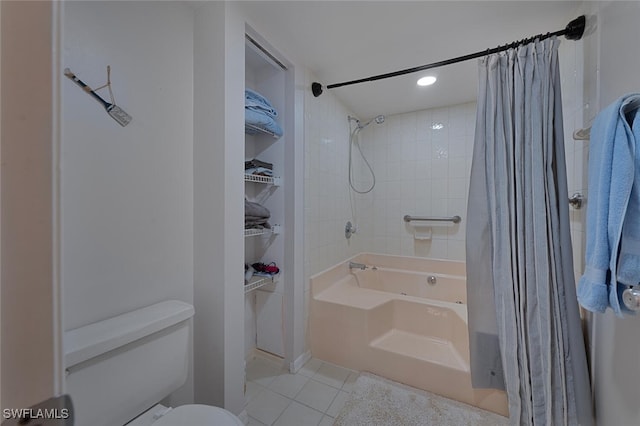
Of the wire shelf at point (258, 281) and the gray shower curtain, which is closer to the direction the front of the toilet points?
the gray shower curtain

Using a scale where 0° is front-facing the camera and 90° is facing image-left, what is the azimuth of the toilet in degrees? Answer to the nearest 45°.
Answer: approximately 315°

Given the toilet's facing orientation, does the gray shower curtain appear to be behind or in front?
in front

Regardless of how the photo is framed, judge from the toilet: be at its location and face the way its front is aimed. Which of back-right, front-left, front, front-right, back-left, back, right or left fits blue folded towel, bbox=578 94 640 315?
front

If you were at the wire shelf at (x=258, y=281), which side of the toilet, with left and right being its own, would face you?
left

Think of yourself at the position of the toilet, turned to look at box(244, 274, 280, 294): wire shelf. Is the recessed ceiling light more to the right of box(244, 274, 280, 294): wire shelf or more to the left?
right

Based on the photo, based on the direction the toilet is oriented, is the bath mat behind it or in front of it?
in front

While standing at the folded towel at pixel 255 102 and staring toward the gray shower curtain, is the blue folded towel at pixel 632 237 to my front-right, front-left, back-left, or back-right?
front-right

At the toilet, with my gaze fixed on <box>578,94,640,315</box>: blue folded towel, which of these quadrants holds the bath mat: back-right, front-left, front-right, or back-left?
front-left

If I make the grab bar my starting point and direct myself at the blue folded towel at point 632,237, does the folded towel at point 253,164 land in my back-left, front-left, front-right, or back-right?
front-right

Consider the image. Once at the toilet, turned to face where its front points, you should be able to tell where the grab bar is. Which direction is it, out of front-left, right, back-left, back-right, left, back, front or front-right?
front-left
